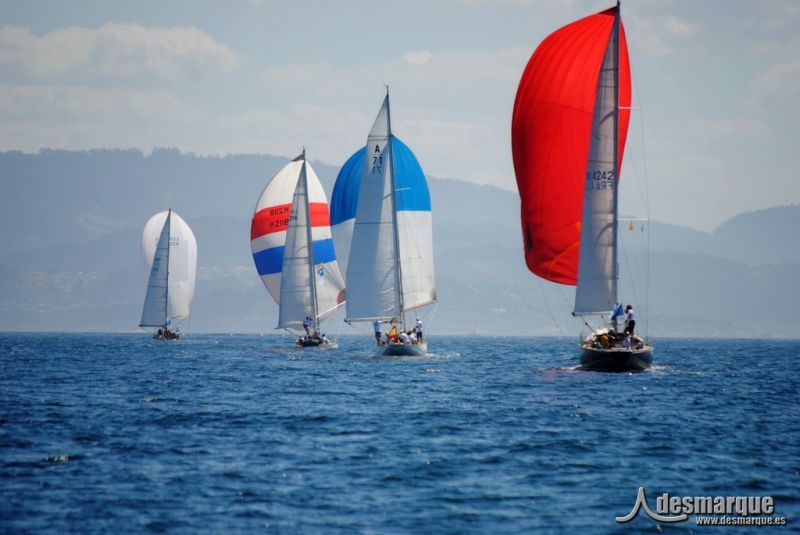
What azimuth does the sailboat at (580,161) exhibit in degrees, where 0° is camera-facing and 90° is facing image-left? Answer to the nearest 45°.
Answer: approximately 180°
